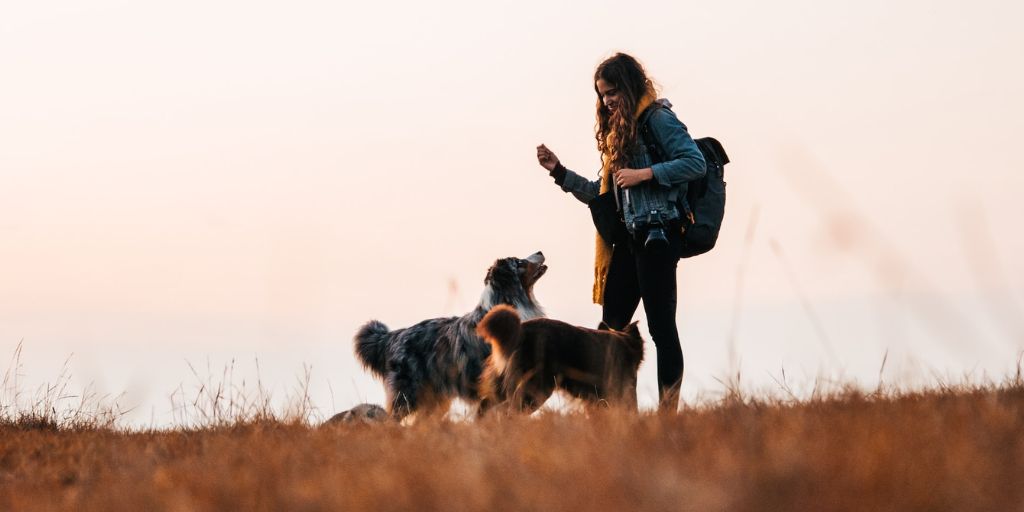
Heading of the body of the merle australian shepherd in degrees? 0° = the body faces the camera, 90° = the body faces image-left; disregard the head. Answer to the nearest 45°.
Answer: approximately 270°

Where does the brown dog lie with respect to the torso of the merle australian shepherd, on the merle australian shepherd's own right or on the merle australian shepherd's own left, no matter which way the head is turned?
on the merle australian shepherd's own right

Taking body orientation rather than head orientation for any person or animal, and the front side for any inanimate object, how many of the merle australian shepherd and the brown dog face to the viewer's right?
2

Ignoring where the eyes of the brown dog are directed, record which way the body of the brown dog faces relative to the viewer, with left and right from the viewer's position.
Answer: facing to the right of the viewer

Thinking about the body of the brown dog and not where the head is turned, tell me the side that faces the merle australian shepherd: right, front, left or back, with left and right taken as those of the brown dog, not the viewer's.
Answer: back
